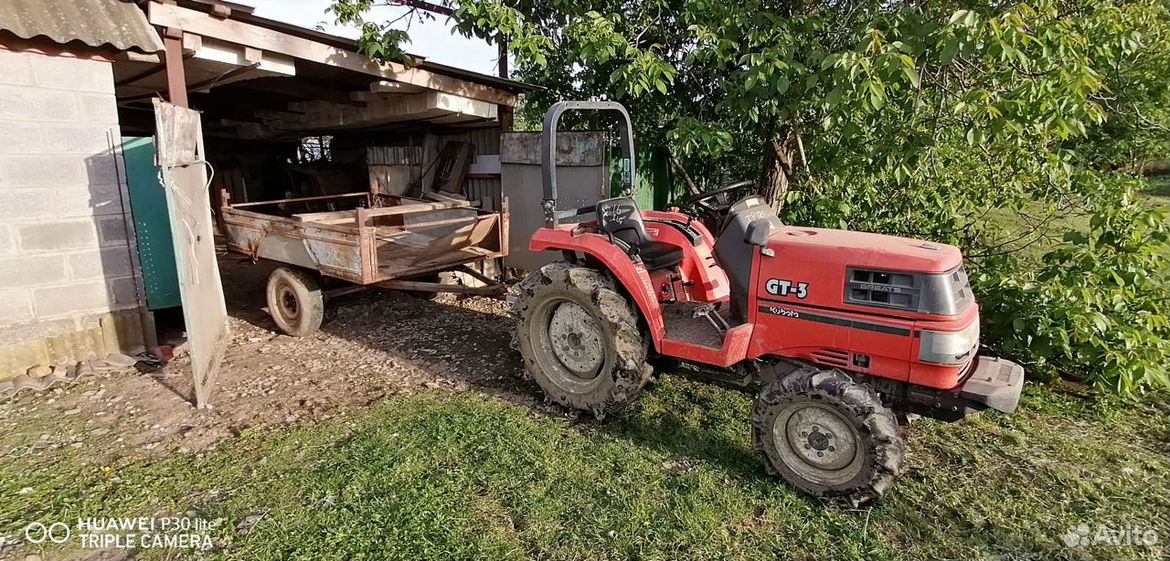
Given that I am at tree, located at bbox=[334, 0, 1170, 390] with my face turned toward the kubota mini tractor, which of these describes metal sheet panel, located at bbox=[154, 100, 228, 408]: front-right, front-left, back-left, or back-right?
front-right

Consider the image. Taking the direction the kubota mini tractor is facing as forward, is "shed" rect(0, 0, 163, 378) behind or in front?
behind

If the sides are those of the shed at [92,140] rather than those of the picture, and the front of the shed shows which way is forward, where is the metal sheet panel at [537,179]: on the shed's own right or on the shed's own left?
on the shed's own left

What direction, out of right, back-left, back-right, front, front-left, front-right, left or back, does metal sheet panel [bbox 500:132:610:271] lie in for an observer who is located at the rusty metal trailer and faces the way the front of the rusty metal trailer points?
left

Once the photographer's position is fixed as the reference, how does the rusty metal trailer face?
facing the viewer and to the right of the viewer

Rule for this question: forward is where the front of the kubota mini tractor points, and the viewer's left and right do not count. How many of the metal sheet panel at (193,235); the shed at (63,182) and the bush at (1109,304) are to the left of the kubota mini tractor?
1

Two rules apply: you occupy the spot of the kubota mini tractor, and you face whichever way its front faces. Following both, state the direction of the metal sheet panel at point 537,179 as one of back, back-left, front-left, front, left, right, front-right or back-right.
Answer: back

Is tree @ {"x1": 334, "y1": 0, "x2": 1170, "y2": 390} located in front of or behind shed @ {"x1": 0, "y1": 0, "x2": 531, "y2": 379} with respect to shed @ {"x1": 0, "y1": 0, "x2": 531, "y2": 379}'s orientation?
in front

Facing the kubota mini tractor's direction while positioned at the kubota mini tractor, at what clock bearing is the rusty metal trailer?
The rusty metal trailer is roughly at 5 o'clock from the kubota mini tractor.

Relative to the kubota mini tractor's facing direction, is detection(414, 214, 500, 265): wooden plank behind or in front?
behind

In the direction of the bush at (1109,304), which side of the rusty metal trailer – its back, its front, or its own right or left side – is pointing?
front

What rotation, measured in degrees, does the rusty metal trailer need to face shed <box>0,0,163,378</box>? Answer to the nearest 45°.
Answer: approximately 135° to its right

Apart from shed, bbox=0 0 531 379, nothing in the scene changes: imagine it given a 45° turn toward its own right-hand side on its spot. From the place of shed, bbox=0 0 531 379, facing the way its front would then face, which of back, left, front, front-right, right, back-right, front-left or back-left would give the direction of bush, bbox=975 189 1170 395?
front-left
